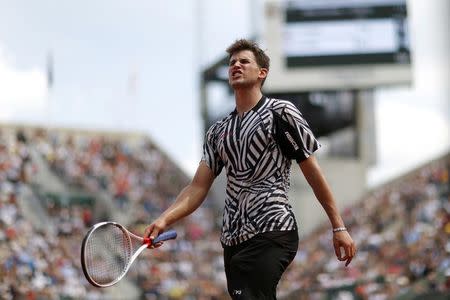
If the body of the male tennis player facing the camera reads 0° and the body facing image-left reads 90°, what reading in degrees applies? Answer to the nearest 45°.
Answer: approximately 45°

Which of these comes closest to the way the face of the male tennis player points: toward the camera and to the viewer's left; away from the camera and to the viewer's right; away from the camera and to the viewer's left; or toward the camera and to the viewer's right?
toward the camera and to the viewer's left
